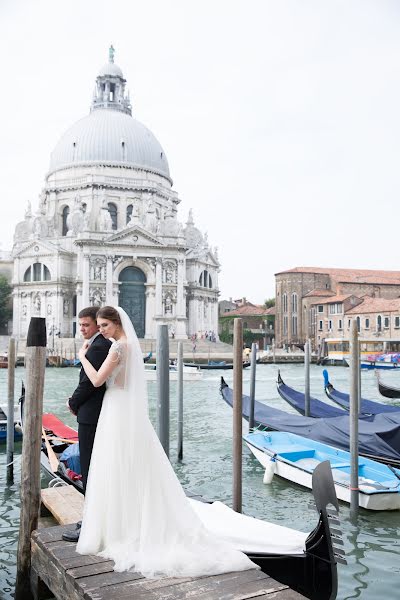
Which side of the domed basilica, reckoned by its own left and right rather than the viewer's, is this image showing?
front

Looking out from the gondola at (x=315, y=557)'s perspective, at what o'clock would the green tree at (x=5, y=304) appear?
The green tree is roughly at 7 o'clock from the gondola.

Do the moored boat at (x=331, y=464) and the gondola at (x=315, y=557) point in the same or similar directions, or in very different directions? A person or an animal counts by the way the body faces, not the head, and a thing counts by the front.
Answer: very different directions

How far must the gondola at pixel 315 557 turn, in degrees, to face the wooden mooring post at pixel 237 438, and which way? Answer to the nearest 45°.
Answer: approximately 135° to its left

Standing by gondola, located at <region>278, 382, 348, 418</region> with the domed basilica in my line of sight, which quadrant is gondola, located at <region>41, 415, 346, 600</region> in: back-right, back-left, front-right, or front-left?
back-left

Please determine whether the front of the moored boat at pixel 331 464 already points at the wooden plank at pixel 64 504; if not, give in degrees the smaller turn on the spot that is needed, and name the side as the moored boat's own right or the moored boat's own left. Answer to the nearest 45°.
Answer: approximately 90° to the moored boat's own left

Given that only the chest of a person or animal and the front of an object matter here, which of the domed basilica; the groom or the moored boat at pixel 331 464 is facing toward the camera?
the domed basilica

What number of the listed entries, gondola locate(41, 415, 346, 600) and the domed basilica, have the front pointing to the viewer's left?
0
